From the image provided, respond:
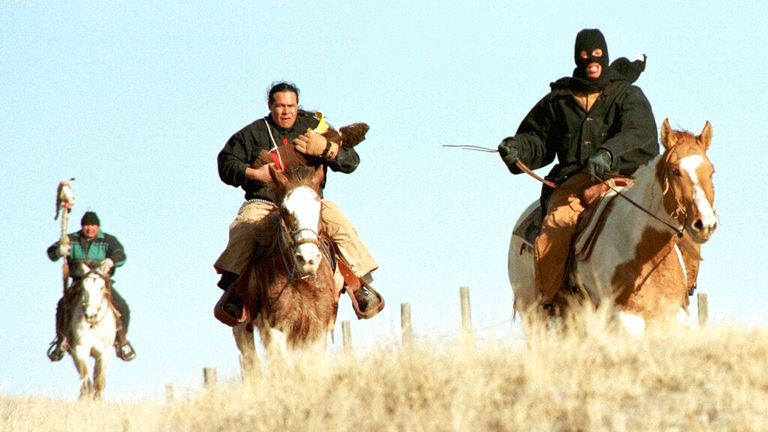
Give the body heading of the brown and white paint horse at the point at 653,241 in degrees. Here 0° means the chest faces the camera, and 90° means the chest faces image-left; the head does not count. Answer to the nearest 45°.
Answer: approximately 315°

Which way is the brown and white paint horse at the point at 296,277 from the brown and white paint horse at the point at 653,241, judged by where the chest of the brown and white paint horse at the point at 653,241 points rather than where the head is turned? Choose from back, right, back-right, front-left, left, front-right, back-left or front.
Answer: back-right

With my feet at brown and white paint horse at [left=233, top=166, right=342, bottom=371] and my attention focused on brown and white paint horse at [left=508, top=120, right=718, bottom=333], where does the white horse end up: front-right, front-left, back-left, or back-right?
back-left

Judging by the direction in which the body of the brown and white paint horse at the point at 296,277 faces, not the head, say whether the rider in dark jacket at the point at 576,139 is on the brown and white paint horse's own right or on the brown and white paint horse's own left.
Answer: on the brown and white paint horse's own left

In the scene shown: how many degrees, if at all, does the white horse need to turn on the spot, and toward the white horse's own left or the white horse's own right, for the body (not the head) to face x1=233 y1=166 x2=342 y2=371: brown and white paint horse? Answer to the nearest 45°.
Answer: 0° — it already faces it

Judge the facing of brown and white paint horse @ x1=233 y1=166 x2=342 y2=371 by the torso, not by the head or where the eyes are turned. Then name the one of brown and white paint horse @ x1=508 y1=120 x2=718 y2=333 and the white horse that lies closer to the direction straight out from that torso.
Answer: the brown and white paint horse

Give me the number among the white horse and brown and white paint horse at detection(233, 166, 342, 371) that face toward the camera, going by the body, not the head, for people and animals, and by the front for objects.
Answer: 2

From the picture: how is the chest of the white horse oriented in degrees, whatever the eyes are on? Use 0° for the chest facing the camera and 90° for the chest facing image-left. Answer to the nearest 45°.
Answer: approximately 0°
